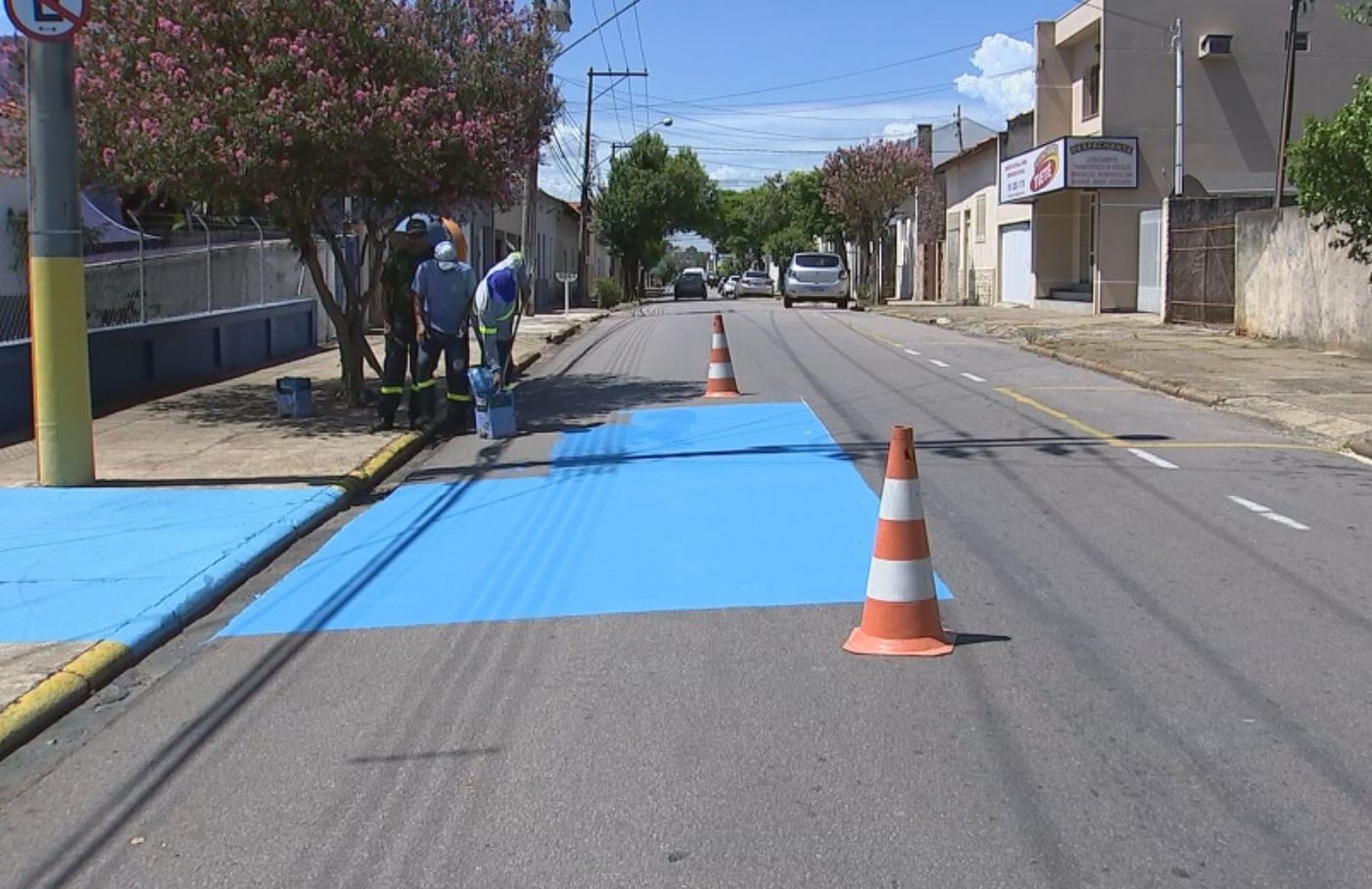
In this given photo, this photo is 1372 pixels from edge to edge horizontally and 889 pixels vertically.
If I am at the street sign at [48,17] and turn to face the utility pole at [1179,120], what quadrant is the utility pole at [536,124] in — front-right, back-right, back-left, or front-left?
front-left

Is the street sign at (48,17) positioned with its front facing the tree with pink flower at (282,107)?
no

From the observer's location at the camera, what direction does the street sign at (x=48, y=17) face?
facing the viewer

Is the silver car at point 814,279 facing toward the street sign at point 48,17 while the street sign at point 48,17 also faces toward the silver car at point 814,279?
no

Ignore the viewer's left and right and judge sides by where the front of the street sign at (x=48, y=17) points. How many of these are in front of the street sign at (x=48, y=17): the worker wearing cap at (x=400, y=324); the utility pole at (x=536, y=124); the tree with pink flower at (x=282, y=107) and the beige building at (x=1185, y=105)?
0

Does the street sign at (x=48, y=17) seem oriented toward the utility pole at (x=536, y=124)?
no

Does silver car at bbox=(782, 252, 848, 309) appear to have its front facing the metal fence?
no
